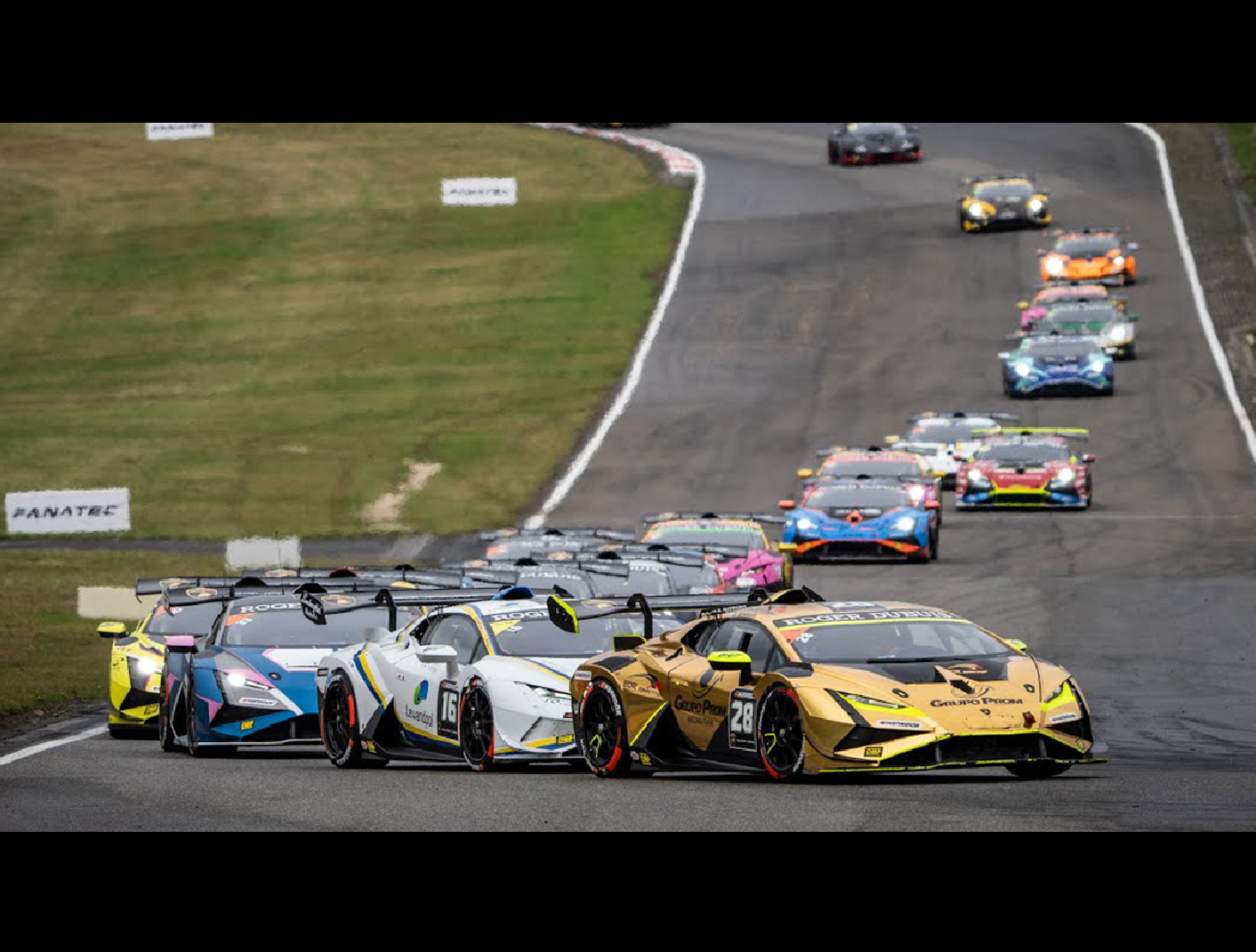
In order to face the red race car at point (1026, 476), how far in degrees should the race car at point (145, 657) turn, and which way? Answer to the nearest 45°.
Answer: approximately 135° to its left

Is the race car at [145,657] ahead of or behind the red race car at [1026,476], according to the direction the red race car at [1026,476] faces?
ahead

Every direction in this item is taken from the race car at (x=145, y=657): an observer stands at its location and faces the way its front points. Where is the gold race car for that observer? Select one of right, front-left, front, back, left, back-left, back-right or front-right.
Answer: front-left

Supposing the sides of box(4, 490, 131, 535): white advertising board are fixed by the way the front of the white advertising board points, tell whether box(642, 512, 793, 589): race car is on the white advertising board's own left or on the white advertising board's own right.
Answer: on the white advertising board's own left

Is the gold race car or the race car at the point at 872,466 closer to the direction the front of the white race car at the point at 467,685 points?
the gold race car

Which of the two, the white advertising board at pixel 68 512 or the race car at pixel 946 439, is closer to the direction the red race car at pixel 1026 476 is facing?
the white advertising board

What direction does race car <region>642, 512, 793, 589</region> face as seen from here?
toward the camera

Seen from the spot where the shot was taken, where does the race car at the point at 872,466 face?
facing the viewer

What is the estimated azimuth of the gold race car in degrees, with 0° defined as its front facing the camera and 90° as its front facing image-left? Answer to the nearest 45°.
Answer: approximately 315°

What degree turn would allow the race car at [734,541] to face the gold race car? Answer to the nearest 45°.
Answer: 0° — it already faces it

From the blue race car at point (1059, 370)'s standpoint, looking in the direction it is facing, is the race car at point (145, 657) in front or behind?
in front

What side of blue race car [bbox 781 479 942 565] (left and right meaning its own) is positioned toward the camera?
front
